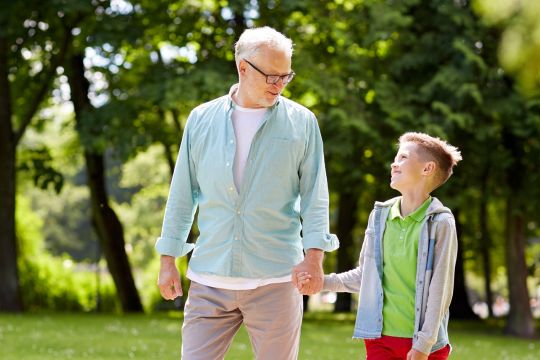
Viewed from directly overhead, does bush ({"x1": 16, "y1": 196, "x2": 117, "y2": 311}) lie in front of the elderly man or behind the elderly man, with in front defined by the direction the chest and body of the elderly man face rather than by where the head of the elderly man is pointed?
behind

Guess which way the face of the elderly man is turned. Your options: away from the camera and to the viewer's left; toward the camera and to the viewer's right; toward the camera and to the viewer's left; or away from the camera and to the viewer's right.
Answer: toward the camera and to the viewer's right

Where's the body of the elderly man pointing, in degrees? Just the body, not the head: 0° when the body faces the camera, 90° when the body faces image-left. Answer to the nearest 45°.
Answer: approximately 0°

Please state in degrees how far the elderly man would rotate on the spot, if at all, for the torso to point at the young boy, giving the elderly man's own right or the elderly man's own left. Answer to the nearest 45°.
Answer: approximately 90° to the elderly man's own left
